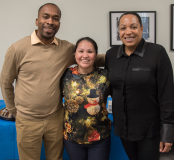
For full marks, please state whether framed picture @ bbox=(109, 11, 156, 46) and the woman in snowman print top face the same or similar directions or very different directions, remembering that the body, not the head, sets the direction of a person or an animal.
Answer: same or similar directions

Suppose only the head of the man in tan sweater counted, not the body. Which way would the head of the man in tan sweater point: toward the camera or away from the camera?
toward the camera

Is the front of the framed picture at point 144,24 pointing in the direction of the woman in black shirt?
yes

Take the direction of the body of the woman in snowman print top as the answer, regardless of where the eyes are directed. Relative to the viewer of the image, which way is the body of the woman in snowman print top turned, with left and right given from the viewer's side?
facing the viewer

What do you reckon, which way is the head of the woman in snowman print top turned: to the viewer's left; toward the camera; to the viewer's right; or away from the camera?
toward the camera

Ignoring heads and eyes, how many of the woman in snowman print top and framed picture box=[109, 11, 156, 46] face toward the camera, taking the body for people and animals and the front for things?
2

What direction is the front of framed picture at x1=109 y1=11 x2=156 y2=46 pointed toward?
toward the camera

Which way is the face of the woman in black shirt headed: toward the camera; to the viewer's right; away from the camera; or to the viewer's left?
toward the camera

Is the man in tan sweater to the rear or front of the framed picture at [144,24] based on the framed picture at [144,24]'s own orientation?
to the front

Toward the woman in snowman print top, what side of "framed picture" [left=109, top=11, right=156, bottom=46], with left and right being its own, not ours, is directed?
front
